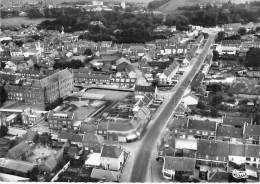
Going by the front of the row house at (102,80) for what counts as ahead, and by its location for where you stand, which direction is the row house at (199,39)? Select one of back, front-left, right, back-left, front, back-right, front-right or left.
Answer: back-left

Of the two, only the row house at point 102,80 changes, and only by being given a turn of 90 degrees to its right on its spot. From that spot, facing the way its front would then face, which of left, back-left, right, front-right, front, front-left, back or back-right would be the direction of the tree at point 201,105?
back-left

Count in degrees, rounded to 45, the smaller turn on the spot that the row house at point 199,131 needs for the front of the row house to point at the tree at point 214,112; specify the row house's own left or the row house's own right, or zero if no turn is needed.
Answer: approximately 180°

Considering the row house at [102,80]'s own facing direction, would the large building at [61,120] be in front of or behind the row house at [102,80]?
in front

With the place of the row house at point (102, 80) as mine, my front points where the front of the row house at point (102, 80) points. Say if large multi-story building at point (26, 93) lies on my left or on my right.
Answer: on my right

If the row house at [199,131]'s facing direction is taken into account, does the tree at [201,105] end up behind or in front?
behind

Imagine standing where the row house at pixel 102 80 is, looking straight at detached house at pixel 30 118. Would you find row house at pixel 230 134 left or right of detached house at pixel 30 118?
left

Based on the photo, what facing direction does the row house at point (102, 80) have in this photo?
toward the camera

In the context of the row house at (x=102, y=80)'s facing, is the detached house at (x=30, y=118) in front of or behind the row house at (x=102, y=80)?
in front

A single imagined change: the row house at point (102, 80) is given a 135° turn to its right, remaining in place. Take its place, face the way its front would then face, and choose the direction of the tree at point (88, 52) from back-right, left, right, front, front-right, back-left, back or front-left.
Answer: front-right
